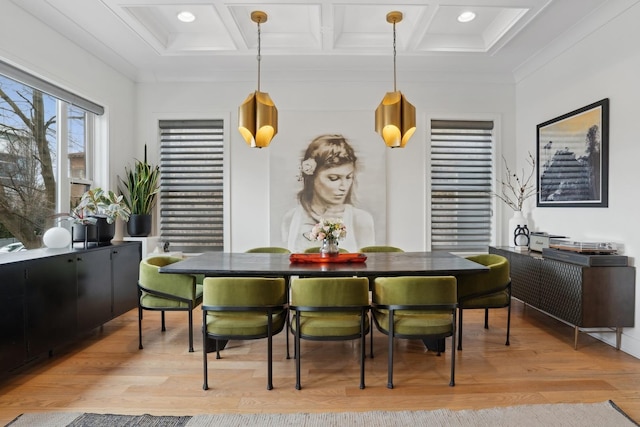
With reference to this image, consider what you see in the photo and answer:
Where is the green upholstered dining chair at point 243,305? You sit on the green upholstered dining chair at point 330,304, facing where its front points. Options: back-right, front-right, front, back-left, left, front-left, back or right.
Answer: left

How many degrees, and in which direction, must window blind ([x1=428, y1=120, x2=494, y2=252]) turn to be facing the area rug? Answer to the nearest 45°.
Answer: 0° — it already faces it

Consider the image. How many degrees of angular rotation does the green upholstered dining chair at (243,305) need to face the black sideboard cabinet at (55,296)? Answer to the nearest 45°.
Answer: approximately 45° to its left

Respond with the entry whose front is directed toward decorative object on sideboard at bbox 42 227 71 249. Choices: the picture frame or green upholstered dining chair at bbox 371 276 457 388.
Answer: the picture frame

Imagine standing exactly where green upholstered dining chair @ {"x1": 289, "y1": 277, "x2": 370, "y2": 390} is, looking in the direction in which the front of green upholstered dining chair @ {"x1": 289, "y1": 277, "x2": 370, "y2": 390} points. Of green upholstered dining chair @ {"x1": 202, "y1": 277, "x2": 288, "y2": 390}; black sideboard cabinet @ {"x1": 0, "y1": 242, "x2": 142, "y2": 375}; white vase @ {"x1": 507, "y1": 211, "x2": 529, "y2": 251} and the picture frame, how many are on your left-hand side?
2

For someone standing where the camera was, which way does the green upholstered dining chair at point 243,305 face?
facing away from the viewer

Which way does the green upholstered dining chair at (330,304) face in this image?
away from the camera

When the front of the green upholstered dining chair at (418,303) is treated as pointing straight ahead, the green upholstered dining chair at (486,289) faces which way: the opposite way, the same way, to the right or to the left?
to the left

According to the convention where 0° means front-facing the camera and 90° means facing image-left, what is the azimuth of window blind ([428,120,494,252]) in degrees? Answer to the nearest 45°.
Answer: approximately 0°

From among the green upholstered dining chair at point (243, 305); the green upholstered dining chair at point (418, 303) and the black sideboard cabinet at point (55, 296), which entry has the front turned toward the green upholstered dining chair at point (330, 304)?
the black sideboard cabinet

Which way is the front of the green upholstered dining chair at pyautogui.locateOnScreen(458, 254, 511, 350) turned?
to the viewer's left

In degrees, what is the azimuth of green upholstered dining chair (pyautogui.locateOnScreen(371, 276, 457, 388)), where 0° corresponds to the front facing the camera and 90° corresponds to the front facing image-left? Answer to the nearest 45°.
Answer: approximately 180°

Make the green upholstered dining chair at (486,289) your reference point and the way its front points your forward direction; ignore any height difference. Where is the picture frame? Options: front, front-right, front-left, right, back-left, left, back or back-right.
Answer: back-right

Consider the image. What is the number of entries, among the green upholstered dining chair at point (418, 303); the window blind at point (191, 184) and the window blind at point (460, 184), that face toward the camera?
2

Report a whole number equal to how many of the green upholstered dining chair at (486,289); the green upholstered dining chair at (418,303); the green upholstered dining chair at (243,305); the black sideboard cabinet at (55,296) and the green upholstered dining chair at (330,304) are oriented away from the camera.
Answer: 3

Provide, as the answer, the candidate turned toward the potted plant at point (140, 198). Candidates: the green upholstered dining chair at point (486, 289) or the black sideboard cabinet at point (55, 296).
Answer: the green upholstered dining chair

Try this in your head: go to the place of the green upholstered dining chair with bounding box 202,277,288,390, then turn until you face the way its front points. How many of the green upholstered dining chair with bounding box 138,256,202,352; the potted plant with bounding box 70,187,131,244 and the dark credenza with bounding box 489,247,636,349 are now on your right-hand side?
1
